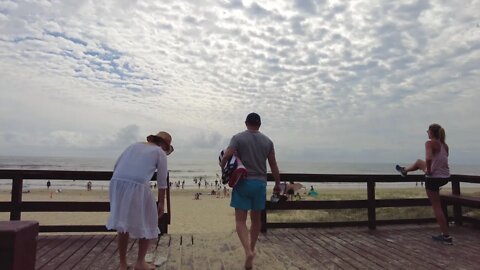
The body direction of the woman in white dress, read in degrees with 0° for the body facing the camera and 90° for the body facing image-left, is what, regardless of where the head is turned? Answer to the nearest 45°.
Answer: approximately 225°

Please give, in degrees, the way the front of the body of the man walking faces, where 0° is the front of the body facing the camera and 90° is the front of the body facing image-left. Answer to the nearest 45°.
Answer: approximately 180°

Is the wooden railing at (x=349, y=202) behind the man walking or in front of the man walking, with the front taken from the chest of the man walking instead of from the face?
in front

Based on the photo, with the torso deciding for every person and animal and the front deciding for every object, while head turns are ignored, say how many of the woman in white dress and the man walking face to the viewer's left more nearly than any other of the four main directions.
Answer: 0

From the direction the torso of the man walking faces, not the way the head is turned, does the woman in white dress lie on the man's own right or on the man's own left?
on the man's own left

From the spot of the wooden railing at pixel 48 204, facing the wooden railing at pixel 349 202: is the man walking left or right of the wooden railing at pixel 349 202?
right

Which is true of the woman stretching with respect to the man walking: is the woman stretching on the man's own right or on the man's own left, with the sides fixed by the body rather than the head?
on the man's own right

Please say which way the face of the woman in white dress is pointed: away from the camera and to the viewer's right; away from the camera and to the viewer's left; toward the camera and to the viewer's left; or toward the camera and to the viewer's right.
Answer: away from the camera and to the viewer's right

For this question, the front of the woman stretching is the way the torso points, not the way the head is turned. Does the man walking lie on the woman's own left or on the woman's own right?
on the woman's own left

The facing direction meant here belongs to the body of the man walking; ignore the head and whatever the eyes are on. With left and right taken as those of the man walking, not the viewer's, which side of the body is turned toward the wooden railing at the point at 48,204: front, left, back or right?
left

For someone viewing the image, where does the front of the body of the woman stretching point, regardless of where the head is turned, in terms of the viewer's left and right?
facing away from the viewer and to the left of the viewer
